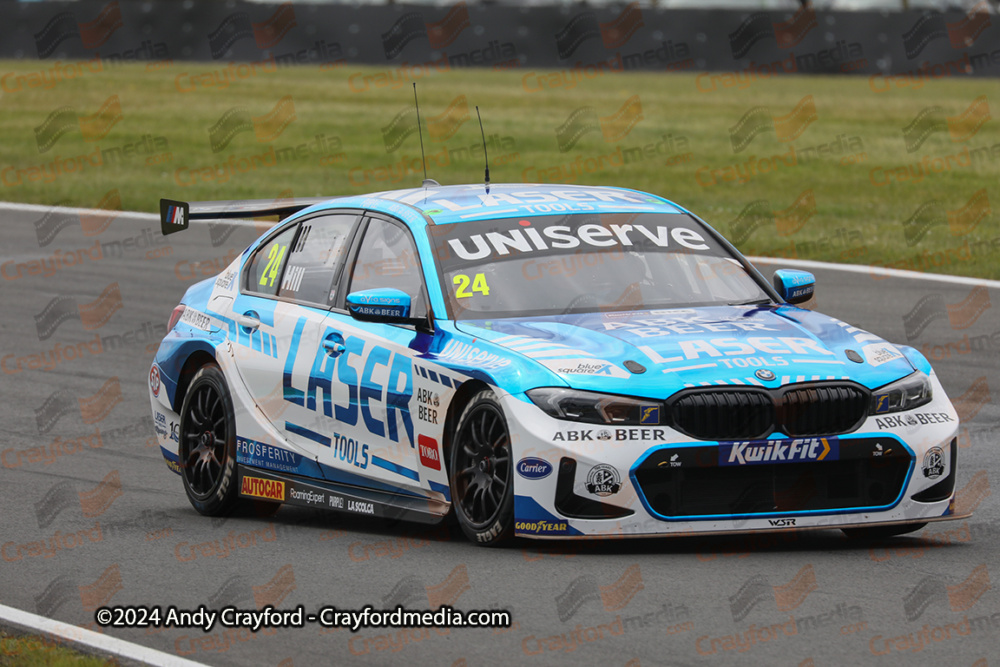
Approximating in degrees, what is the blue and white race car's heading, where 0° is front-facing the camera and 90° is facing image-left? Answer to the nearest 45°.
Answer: approximately 315°
